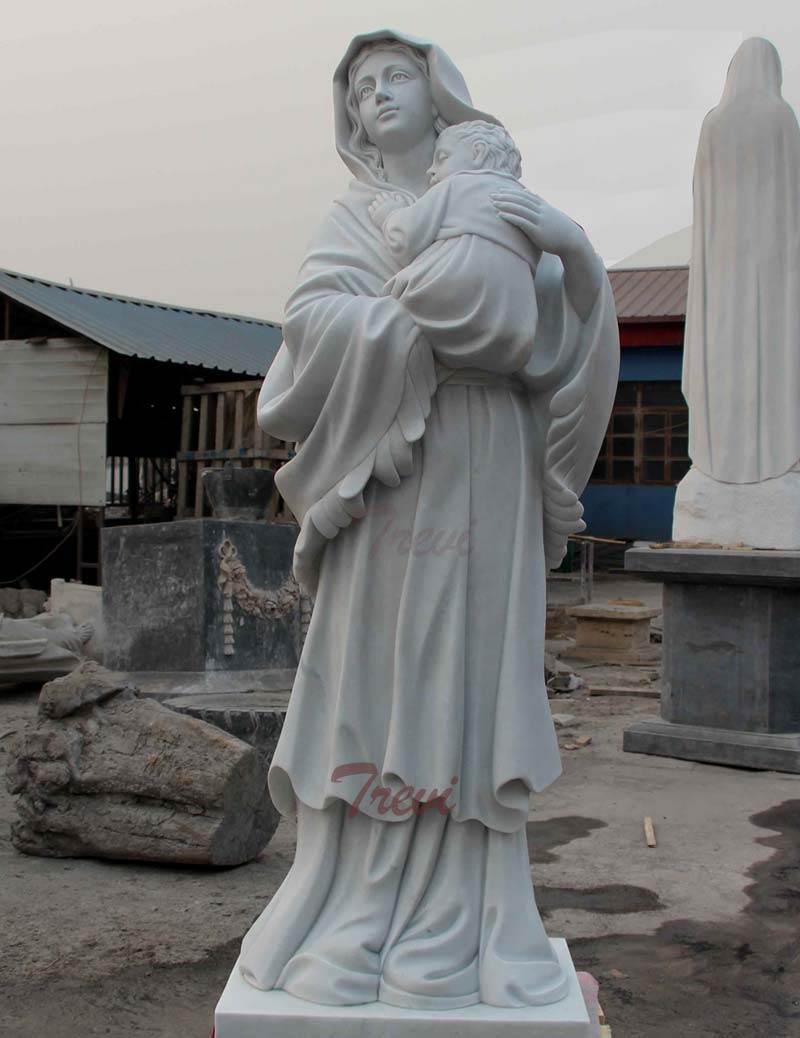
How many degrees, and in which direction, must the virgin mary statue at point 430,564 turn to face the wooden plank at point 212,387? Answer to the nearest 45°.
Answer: approximately 180°

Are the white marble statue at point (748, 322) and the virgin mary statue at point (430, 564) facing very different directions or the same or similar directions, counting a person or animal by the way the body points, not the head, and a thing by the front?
very different directions

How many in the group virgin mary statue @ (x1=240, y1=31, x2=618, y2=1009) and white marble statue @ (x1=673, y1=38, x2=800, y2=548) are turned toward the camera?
1

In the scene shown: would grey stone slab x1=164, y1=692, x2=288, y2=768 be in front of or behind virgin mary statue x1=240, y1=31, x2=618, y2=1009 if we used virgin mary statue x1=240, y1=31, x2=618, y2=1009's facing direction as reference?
behind

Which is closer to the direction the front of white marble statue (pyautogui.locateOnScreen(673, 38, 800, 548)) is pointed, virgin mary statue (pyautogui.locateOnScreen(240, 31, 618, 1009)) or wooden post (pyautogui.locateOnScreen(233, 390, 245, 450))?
the wooden post

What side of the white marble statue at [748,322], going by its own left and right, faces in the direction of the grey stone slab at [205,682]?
left

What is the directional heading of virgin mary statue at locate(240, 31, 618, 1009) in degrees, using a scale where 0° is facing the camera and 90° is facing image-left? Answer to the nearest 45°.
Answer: approximately 0°

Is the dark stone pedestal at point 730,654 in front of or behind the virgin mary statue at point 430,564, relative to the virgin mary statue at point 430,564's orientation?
behind

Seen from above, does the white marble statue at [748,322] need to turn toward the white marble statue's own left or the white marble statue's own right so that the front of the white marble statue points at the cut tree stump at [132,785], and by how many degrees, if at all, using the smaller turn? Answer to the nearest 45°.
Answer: approximately 135° to the white marble statue's own left

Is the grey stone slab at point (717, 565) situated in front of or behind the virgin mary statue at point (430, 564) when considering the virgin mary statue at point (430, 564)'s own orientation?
behind

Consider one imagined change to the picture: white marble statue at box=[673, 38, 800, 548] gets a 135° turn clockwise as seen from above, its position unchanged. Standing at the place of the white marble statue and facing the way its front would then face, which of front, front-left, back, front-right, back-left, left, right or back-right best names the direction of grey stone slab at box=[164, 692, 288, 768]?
right

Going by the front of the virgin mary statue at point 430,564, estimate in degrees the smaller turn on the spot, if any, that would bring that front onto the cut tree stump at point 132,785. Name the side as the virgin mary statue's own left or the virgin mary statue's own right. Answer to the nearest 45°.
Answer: approximately 135° to the virgin mary statue's own right

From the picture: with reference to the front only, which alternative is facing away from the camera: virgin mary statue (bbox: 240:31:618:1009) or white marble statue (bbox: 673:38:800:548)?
the white marble statue

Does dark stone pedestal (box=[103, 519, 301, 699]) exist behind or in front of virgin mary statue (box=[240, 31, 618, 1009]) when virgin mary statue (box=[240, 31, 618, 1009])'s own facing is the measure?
behind

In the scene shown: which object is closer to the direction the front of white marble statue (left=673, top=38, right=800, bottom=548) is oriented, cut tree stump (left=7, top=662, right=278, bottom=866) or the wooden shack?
the wooden shack

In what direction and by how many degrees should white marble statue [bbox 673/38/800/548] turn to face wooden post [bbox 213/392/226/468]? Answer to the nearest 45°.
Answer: approximately 45° to its left

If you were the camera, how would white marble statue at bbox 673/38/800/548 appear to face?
facing away from the viewer
